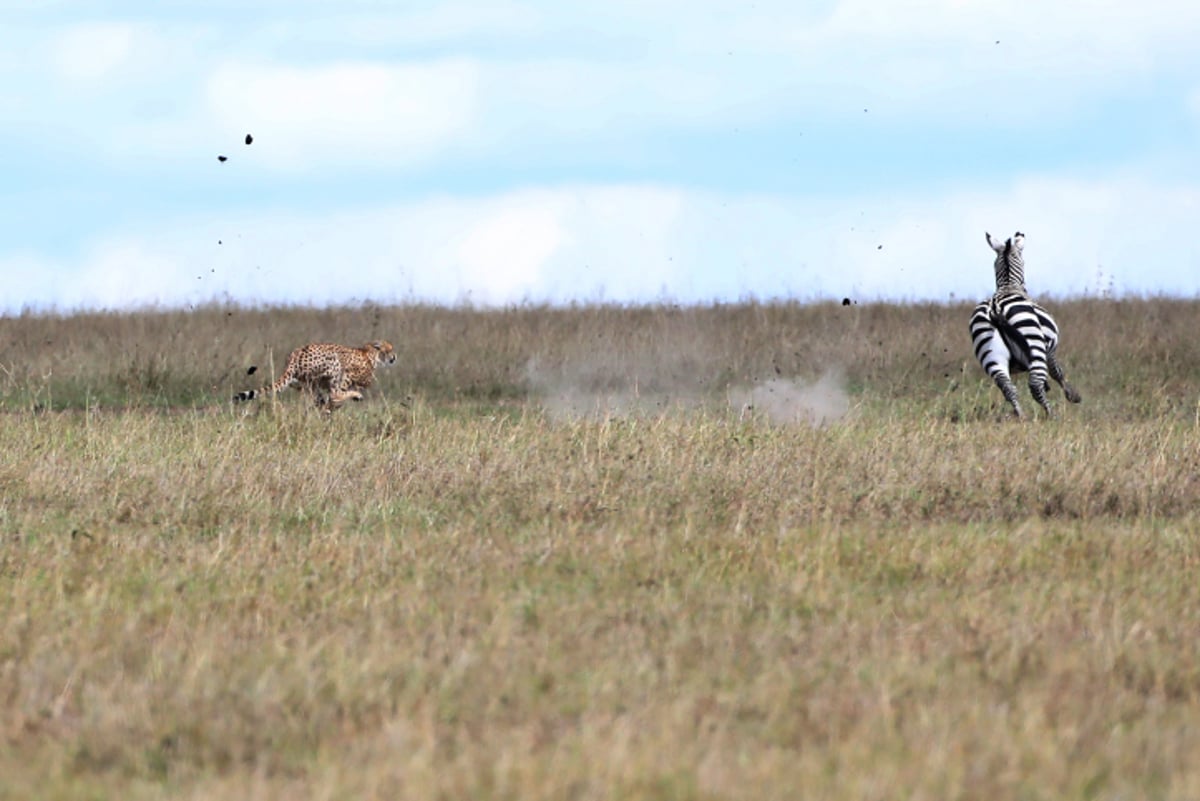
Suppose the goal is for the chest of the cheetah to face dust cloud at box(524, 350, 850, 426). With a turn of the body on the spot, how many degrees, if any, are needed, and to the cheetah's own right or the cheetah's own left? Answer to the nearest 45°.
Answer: approximately 45° to the cheetah's own left

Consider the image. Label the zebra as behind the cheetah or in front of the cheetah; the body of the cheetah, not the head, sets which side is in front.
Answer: in front

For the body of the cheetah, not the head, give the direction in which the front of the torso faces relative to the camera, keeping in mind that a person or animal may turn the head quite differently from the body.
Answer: to the viewer's right

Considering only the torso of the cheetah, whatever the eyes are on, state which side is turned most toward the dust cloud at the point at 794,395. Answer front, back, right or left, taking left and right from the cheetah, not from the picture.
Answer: front
